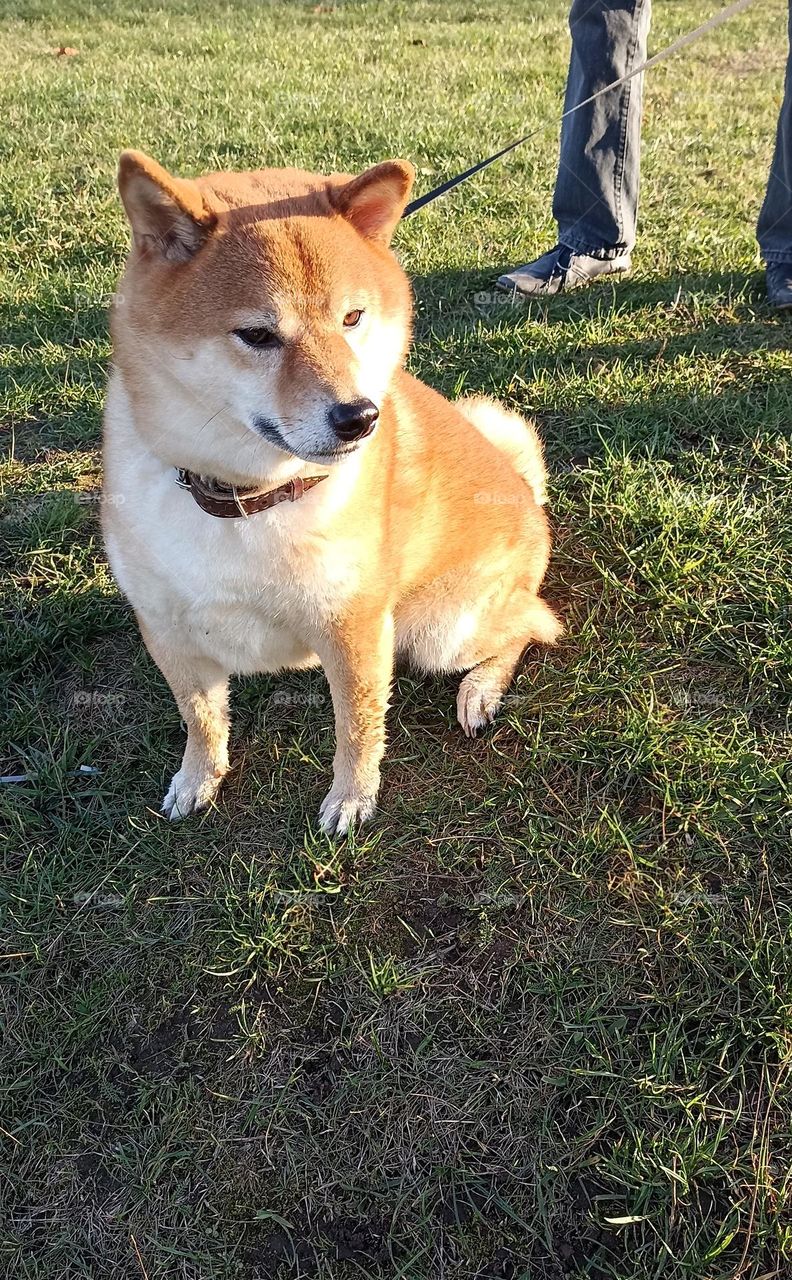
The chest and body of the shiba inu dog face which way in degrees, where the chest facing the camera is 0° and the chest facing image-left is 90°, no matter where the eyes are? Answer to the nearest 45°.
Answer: approximately 45°
